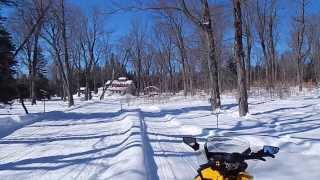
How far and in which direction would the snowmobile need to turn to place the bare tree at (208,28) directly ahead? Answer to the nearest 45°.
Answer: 0° — it already faces it

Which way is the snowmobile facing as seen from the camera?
away from the camera

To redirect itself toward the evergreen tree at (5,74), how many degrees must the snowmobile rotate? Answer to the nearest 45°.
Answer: approximately 45° to its left
